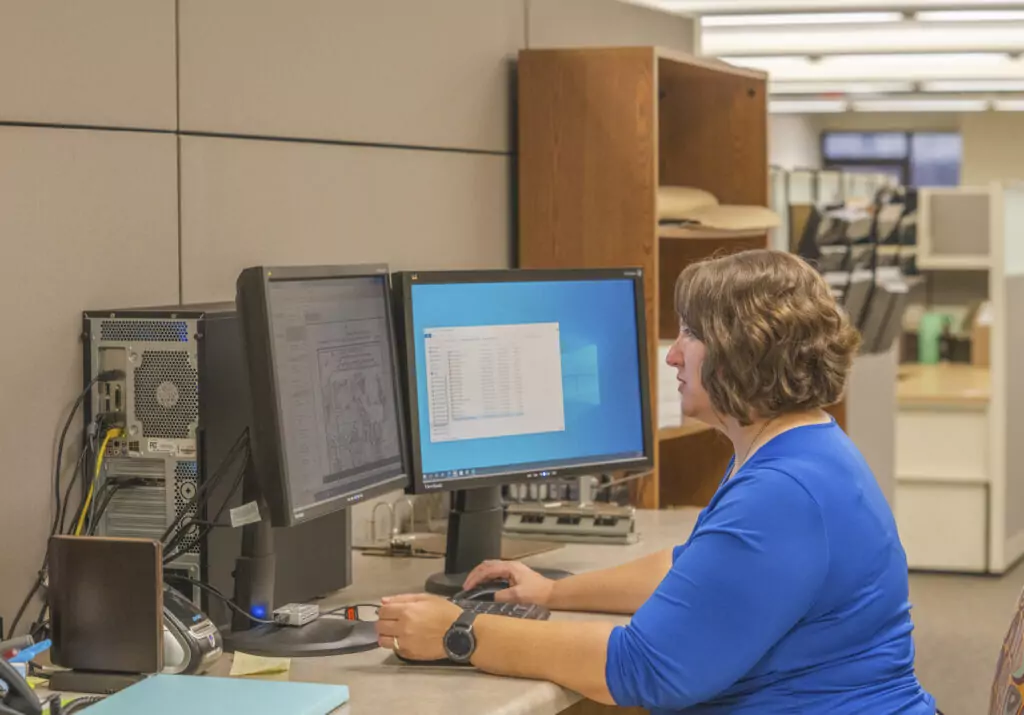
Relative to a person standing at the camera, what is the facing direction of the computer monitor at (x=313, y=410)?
facing the viewer and to the right of the viewer

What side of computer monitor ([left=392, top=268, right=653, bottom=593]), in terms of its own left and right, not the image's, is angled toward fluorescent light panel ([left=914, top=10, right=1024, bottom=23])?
left

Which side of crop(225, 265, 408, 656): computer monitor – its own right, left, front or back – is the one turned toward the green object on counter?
left

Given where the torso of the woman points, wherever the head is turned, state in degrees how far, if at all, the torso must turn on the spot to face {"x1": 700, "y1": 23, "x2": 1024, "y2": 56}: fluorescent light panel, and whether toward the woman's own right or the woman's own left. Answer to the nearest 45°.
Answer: approximately 90° to the woman's own right

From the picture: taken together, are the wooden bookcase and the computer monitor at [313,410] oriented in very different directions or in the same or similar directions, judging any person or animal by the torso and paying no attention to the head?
same or similar directions

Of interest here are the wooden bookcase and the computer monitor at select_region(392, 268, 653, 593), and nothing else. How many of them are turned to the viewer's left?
0

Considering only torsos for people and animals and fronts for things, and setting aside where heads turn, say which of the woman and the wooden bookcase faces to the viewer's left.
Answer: the woman

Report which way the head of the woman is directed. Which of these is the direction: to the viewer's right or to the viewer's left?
to the viewer's left

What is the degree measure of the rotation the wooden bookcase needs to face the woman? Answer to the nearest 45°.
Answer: approximately 45° to its right

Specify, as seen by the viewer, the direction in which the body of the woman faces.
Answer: to the viewer's left

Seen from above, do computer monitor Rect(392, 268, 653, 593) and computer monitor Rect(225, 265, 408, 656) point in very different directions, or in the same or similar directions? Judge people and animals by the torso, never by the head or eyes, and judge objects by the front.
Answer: same or similar directions

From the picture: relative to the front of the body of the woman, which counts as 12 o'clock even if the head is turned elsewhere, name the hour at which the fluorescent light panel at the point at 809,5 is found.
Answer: The fluorescent light panel is roughly at 3 o'clock from the woman.
